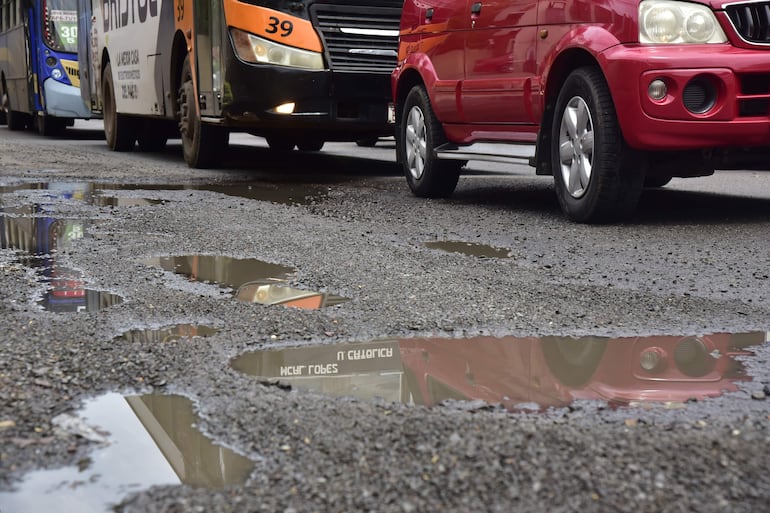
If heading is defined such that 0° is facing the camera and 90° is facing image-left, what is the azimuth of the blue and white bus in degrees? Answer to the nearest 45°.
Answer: approximately 315°

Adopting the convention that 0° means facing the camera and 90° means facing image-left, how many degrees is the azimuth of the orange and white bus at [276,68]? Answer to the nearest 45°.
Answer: approximately 315°

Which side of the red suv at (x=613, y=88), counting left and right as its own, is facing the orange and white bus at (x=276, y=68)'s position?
back

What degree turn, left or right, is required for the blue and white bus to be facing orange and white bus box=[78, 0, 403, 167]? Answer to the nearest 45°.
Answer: approximately 45° to its right

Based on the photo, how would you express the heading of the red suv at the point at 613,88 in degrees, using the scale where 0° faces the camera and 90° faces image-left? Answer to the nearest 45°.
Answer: approximately 315°

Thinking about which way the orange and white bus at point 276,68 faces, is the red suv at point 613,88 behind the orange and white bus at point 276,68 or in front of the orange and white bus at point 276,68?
in front

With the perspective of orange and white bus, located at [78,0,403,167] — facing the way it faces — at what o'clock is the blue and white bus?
The blue and white bus is roughly at 7 o'clock from the orange and white bus.
